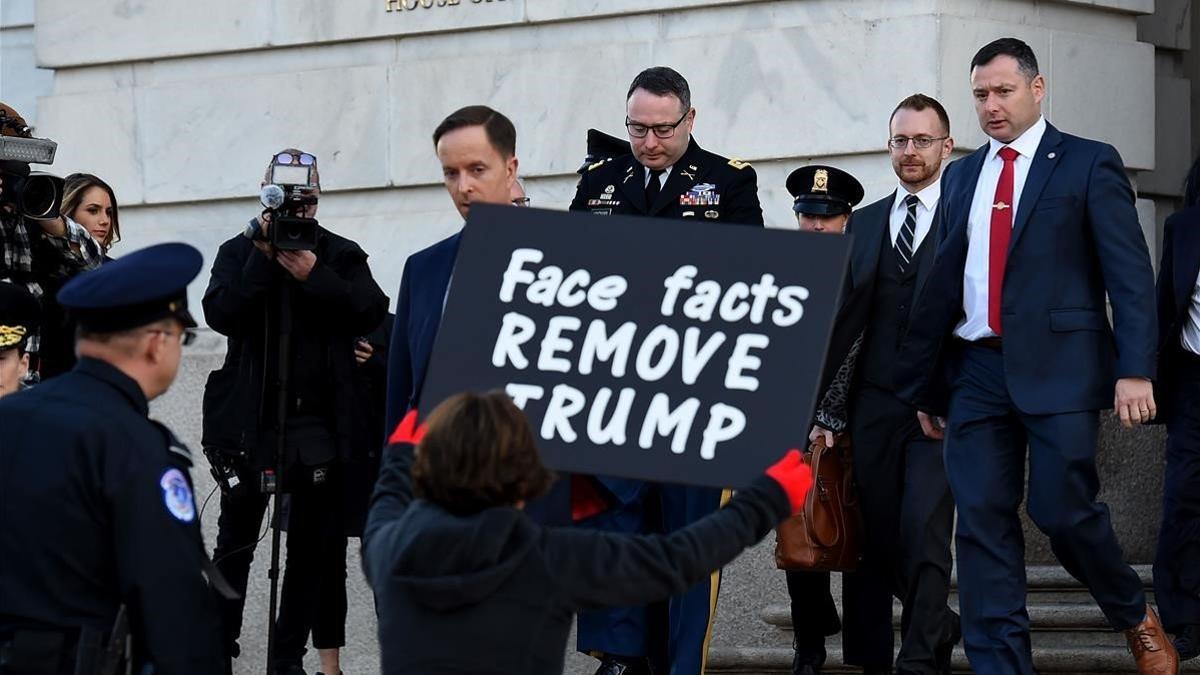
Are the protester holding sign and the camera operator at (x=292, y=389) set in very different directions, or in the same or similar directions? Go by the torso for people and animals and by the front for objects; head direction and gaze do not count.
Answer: very different directions

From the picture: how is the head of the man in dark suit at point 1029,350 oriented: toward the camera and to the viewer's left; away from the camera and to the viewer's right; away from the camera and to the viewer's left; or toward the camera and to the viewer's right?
toward the camera and to the viewer's left

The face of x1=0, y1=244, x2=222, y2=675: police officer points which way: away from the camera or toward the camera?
away from the camera

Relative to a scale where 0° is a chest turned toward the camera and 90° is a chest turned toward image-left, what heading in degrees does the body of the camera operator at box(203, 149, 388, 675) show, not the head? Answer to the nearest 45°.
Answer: approximately 0°

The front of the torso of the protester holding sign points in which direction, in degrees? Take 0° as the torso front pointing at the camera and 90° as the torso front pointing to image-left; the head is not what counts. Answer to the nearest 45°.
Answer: approximately 180°

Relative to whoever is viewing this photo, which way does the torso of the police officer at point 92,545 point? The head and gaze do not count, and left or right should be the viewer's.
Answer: facing away from the viewer and to the right of the viewer

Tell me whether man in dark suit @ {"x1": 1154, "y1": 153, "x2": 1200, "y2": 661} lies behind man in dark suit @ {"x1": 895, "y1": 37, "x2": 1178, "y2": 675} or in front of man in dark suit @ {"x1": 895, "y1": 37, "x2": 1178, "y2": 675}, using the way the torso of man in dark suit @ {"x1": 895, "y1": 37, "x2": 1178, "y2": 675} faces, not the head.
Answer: behind

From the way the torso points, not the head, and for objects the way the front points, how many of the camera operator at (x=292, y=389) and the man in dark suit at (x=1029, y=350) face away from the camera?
0

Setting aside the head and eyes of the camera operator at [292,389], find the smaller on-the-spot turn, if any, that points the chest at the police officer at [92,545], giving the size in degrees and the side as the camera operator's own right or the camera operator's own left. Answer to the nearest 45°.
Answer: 0° — they already face them
